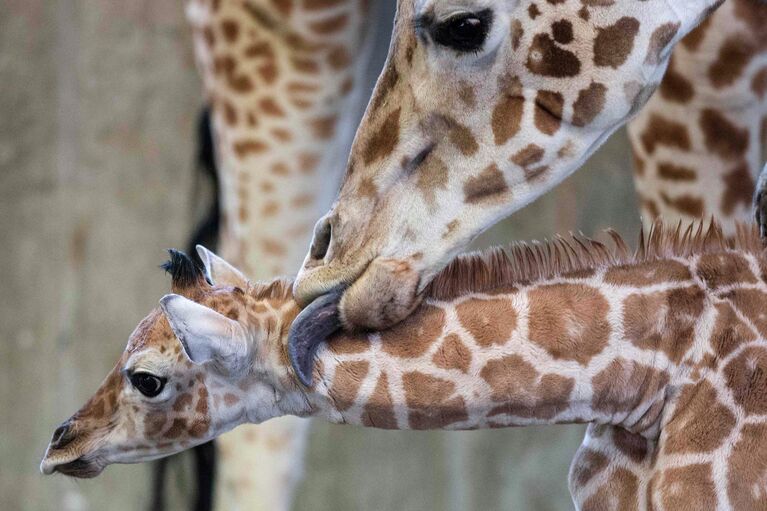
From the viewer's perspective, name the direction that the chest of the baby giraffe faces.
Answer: to the viewer's left

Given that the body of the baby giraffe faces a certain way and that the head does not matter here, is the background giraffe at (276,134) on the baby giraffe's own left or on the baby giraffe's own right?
on the baby giraffe's own right
